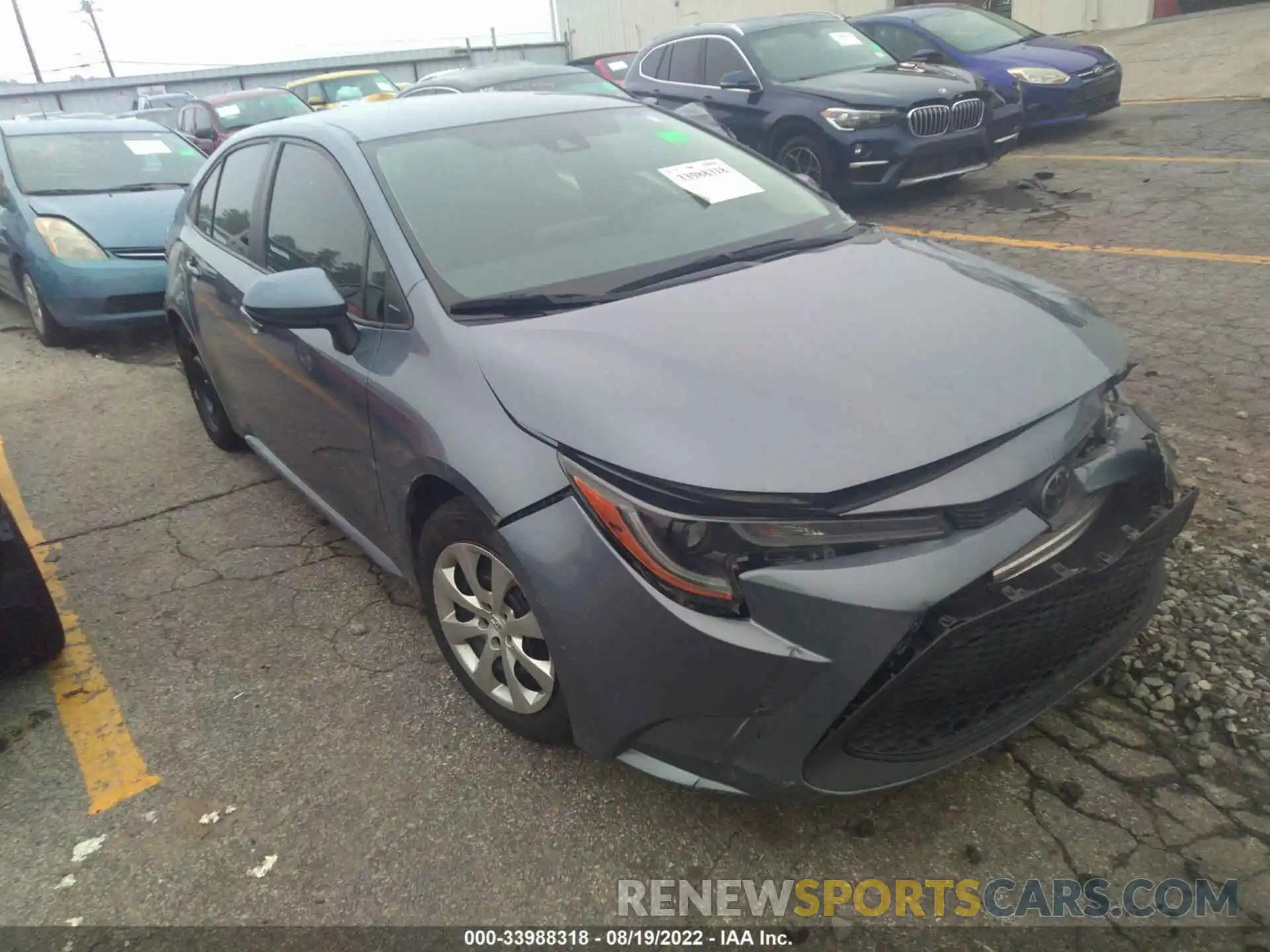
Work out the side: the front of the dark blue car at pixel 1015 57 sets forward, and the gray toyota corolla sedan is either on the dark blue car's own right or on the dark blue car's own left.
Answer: on the dark blue car's own right

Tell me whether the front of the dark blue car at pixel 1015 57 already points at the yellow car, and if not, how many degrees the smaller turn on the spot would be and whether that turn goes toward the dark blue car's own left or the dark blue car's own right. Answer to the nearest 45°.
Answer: approximately 135° to the dark blue car's own right

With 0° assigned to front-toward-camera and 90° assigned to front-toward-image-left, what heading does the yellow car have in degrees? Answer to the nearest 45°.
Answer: approximately 315°

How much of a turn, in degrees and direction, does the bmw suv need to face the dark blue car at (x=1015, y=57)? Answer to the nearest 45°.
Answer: approximately 90° to its left

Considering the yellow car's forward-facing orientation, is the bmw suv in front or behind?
in front
